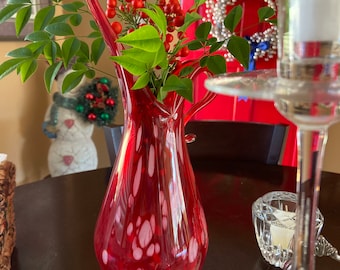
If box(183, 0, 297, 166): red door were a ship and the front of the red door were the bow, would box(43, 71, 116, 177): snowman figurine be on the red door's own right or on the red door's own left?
on the red door's own right

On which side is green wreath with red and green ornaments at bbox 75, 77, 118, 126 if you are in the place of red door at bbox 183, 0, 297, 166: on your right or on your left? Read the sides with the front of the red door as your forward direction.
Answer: on your right

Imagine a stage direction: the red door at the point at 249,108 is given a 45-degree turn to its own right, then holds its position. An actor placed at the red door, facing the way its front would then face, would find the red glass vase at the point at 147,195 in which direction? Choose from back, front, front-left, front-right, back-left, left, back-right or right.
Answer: front-left

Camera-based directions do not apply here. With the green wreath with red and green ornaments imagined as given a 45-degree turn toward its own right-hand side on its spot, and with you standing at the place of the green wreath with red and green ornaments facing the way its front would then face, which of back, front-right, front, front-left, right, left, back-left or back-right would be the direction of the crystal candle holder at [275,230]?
front-left

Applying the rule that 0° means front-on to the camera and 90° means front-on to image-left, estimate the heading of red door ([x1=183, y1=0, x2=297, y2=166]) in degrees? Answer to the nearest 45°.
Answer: approximately 0°

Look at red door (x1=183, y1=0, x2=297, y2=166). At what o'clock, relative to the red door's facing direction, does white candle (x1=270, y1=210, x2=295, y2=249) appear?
The white candle is roughly at 12 o'clock from the red door.

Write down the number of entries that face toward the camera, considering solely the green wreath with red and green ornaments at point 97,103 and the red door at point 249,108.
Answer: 2

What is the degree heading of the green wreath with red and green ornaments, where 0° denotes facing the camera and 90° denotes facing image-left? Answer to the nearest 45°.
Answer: approximately 0°

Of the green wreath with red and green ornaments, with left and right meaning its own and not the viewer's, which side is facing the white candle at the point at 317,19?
front

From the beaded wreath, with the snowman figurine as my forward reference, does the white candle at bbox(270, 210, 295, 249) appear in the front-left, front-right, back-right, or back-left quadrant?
front-left

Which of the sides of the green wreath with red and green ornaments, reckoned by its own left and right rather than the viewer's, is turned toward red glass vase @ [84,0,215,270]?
front

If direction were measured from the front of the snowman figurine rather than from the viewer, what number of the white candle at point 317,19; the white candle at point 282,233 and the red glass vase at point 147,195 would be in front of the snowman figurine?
3
